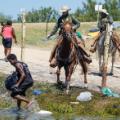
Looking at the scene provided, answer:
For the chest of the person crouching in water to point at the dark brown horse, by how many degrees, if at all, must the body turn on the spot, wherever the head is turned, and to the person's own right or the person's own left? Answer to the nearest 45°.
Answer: approximately 135° to the person's own right

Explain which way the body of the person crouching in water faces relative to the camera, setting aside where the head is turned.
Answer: to the viewer's left

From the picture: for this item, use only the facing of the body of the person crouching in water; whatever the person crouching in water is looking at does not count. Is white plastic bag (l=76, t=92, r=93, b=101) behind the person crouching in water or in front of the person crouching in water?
behind
